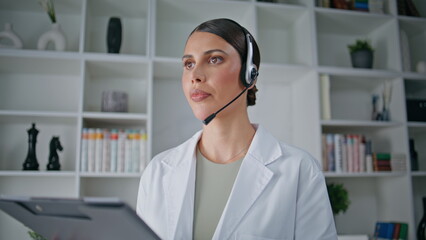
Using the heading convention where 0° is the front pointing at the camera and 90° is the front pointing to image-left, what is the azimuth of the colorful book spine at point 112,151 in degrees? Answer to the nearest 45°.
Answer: approximately 0°

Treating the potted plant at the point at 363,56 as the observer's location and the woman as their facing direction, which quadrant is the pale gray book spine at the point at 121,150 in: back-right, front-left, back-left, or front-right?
front-right

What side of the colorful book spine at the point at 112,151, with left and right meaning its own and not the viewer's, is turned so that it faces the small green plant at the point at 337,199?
left

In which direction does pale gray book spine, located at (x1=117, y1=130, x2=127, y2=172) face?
toward the camera

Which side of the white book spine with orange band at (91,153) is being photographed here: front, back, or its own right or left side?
front

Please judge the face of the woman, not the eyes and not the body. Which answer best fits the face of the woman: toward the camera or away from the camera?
toward the camera

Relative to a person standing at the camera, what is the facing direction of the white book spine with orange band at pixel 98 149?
facing the viewer

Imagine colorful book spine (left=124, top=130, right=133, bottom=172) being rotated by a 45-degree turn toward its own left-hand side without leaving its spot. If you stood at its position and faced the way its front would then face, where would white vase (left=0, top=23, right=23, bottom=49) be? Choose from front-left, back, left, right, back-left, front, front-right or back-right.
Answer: back-right

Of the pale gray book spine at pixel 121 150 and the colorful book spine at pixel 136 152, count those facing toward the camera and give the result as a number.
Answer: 2

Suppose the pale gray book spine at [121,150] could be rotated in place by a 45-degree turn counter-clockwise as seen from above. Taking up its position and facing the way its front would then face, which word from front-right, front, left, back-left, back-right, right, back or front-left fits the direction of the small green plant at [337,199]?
front-left
